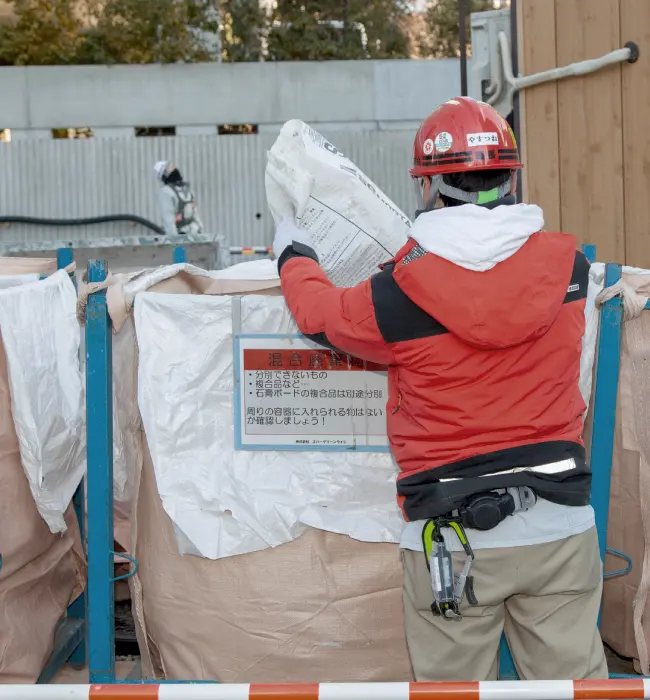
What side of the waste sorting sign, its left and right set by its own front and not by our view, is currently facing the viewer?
front

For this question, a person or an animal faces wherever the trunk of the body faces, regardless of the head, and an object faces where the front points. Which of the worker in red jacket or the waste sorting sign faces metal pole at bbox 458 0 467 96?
the worker in red jacket

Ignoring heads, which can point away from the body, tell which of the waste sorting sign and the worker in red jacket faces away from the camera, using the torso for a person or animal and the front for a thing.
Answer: the worker in red jacket

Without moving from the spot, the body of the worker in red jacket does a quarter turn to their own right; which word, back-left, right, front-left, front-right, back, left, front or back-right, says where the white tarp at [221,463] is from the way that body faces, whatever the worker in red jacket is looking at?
back-left

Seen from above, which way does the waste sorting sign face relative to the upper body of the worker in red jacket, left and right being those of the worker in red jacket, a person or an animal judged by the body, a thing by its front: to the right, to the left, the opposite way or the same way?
the opposite way

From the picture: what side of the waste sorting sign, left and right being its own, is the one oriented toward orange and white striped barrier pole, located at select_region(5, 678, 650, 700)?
front

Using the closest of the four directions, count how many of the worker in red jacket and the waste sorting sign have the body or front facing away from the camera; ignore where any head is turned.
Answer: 1

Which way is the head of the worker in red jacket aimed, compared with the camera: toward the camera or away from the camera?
away from the camera

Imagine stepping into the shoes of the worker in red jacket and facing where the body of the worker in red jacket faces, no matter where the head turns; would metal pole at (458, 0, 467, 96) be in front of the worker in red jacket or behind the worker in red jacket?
in front

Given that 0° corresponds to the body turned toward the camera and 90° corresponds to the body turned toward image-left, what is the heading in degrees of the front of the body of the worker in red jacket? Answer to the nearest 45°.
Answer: approximately 180°
